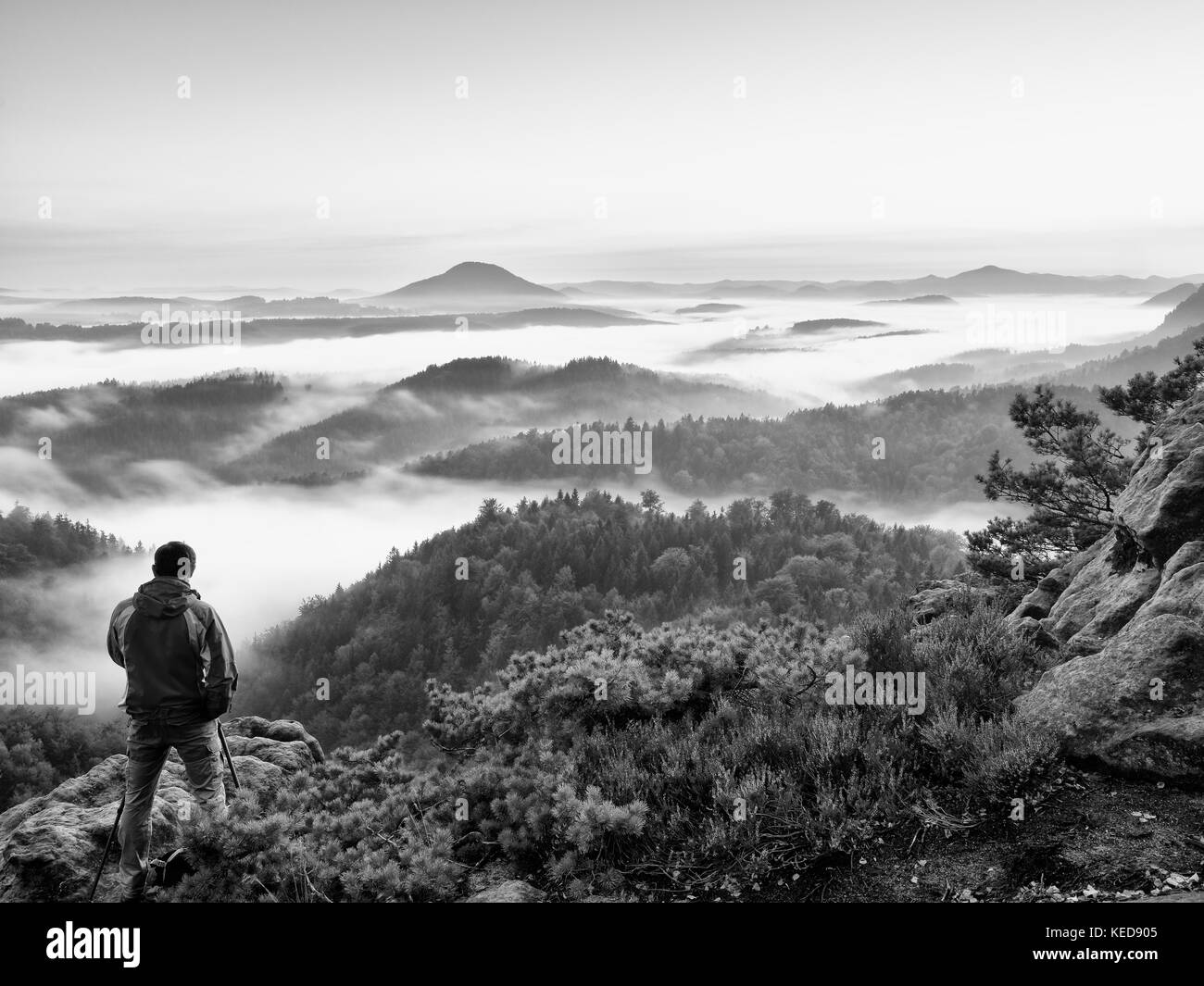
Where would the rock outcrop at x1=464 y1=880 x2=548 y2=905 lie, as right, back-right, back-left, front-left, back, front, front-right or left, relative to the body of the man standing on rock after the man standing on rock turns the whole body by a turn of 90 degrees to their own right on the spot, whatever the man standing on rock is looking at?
front-right

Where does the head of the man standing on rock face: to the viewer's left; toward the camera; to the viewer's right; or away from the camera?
away from the camera

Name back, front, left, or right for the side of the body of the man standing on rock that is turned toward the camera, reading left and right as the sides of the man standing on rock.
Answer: back

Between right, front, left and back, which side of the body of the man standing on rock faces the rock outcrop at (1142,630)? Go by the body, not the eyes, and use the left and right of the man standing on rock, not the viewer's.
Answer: right
